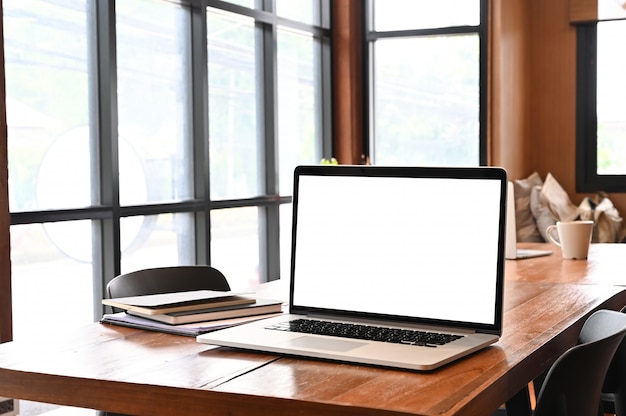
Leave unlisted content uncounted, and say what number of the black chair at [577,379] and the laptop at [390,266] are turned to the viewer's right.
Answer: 0

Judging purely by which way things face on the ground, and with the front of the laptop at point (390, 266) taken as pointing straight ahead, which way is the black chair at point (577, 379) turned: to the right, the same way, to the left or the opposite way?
to the right

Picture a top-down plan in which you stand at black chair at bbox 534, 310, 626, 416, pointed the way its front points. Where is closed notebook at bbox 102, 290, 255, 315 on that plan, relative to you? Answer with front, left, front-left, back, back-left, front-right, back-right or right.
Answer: front-left

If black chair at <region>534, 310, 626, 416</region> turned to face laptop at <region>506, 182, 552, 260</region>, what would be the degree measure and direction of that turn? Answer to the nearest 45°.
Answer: approximately 45° to its right

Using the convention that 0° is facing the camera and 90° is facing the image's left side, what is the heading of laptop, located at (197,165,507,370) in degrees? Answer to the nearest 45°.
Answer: approximately 45°

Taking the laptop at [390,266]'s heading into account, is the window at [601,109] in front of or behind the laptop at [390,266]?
behind

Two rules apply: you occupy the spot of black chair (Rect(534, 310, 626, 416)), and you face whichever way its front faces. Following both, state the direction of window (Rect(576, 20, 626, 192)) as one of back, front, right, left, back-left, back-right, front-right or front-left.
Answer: front-right

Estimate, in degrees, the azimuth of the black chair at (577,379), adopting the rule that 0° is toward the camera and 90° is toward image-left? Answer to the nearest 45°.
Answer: approximately 135°

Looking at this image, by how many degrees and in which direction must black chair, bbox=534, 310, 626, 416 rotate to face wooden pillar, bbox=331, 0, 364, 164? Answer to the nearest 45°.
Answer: approximately 45° to its right

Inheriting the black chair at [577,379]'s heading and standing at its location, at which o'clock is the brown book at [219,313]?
The brown book is roughly at 11 o'clock from the black chair.
